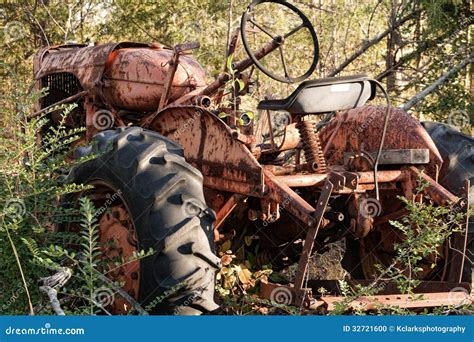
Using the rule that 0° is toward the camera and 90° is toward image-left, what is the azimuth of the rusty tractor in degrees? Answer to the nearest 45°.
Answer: approximately 135°

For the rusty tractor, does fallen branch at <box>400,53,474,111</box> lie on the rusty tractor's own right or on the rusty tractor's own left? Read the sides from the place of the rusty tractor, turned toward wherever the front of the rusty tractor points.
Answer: on the rusty tractor's own right
